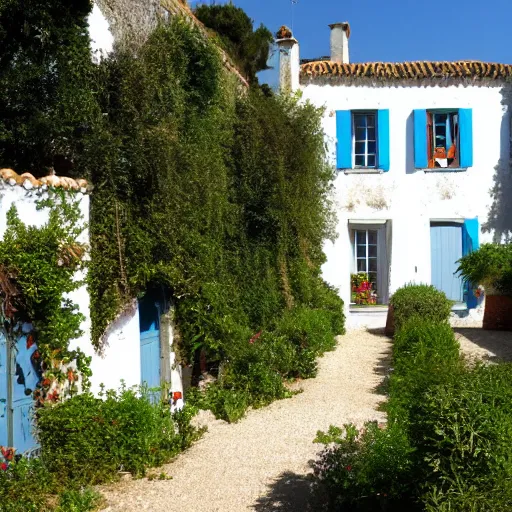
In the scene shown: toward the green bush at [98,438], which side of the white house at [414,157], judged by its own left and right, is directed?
front

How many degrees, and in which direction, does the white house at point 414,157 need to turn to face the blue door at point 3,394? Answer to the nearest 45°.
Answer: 0° — it already faces it

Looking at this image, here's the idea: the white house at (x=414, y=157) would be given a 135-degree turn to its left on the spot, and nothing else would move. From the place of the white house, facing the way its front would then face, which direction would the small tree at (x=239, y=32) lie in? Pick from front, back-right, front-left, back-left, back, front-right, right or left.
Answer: back-left

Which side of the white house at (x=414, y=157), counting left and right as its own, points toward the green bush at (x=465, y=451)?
front

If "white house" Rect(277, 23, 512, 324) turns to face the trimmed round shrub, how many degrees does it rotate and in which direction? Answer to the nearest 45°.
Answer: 0° — it already faces it

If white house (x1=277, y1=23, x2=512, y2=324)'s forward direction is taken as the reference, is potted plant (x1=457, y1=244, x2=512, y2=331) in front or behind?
in front

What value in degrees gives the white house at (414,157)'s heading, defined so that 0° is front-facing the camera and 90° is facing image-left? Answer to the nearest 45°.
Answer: approximately 0°
